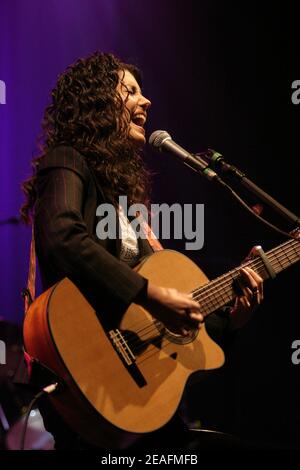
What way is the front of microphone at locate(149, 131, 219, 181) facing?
to the viewer's left

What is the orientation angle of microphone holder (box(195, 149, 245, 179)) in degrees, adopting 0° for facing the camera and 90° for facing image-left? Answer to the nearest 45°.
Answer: approximately 90°
